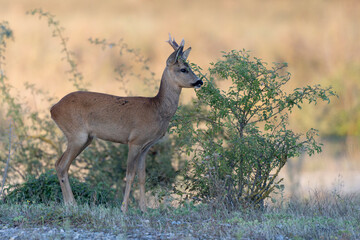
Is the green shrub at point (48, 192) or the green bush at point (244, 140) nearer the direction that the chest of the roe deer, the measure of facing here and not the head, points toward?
the green bush

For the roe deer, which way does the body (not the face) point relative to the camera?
to the viewer's right

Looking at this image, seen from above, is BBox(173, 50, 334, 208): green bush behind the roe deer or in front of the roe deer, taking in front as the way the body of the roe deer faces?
in front
